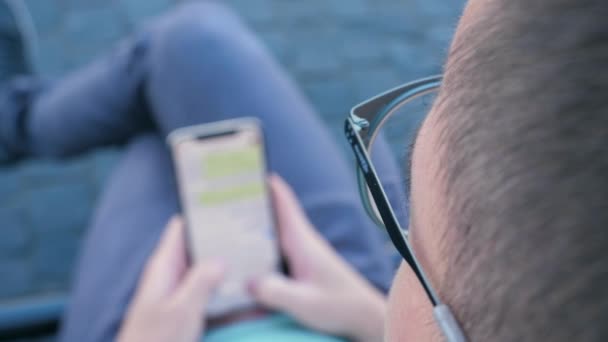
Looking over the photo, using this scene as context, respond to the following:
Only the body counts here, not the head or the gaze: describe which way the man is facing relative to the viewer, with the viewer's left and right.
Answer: facing away from the viewer and to the left of the viewer

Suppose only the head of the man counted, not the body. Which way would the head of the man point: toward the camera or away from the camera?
away from the camera
